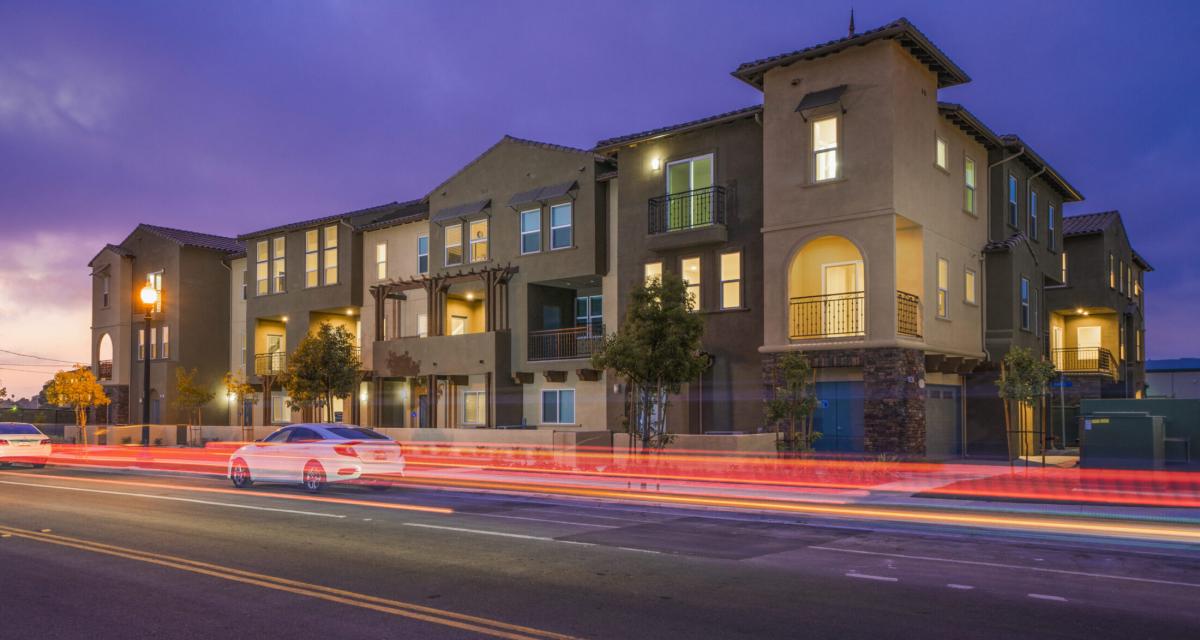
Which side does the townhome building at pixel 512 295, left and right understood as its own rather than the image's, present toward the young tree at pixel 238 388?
right

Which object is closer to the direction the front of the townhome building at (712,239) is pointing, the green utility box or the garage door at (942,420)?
the green utility box

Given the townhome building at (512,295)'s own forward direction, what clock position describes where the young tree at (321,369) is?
The young tree is roughly at 2 o'clock from the townhome building.

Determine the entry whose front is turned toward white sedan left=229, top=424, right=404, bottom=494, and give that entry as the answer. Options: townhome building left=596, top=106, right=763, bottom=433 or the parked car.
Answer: the townhome building

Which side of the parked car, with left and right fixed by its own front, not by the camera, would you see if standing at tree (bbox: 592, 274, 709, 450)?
back

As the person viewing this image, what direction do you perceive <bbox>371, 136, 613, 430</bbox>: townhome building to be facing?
facing the viewer and to the left of the viewer

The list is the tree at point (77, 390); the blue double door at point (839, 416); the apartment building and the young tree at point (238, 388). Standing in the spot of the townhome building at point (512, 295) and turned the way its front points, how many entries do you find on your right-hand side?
3

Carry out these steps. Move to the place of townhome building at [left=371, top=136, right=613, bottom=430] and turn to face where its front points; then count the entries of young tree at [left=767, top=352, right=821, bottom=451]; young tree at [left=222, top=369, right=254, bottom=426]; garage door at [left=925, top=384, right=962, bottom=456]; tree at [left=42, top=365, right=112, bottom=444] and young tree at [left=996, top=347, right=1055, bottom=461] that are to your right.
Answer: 2

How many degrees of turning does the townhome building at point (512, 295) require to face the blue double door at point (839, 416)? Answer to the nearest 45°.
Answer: approximately 90° to its left

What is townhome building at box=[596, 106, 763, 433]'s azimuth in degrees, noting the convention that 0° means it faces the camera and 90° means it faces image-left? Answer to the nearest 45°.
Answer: approximately 45°

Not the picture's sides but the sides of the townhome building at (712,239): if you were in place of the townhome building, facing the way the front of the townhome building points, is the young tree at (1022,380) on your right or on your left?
on your left

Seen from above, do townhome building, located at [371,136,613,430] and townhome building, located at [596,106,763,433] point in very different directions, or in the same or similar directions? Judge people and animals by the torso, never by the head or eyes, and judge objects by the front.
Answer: same or similar directions

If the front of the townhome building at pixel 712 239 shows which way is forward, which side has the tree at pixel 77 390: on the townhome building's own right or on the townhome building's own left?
on the townhome building's own right

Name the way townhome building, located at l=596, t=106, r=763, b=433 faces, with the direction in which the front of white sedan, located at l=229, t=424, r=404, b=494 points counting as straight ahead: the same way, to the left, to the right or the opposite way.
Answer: to the left
